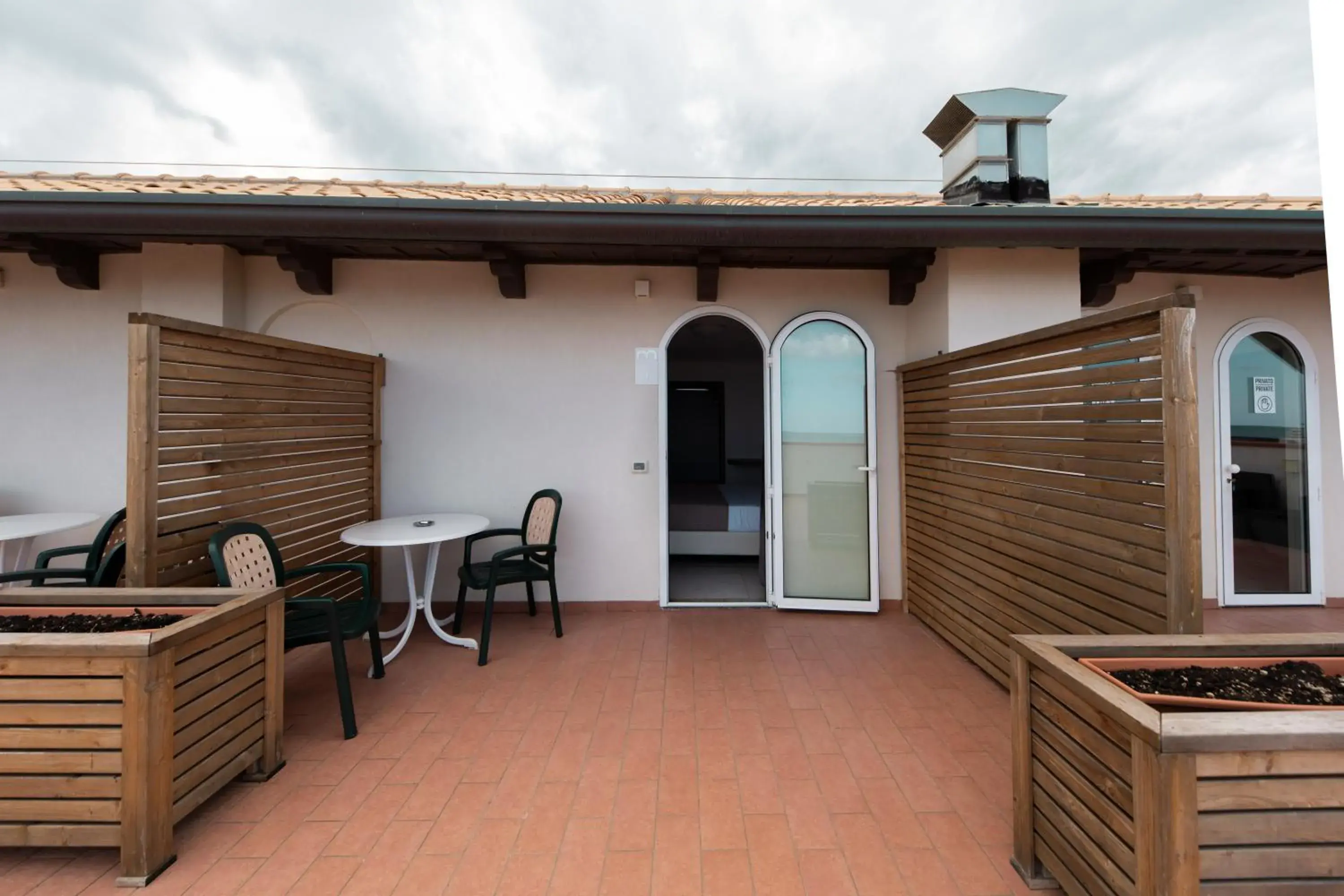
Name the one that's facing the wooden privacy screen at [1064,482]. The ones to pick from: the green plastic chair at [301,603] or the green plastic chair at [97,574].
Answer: the green plastic chair at [301,603]

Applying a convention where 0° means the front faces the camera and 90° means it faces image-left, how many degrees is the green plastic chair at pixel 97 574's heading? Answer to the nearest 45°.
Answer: approximately 90°

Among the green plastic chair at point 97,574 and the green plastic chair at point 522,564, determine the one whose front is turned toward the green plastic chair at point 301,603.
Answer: the green plastic chair at point 522,564

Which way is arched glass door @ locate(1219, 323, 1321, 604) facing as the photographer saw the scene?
facing the viewer

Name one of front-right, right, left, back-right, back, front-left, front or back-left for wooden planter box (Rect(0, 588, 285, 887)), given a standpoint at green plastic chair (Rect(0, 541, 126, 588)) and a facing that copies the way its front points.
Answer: left

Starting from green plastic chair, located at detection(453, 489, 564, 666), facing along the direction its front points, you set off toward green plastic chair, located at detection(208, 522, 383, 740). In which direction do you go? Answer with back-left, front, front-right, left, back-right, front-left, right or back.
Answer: front

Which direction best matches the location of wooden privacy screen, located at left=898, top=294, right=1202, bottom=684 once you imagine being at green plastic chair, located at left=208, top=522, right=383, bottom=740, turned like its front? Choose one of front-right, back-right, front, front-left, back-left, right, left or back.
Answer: front

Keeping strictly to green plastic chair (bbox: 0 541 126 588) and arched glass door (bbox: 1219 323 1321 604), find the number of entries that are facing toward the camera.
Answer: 1

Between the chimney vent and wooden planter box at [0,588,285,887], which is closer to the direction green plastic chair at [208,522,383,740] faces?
the chimney vent

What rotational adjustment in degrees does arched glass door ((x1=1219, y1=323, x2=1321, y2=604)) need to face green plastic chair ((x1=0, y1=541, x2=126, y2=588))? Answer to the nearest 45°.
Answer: approximately 45° to its right

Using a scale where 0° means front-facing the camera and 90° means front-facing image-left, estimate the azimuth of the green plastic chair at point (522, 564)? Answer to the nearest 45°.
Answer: approximately 45°

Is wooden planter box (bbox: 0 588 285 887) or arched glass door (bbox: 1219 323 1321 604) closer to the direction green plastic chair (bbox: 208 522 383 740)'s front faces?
the arched glass door
